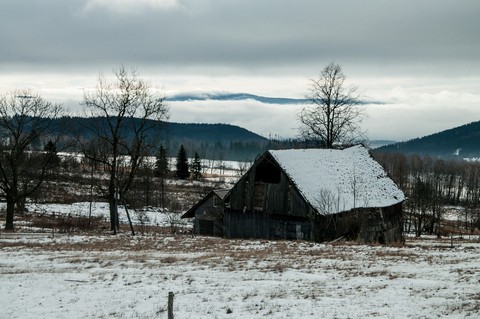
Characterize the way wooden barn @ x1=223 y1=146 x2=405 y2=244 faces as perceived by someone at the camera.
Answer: facing the viewer and to the left of the viewer

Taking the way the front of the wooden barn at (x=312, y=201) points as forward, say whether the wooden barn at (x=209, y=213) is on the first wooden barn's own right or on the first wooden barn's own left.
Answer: on the first wooden barn's own right
